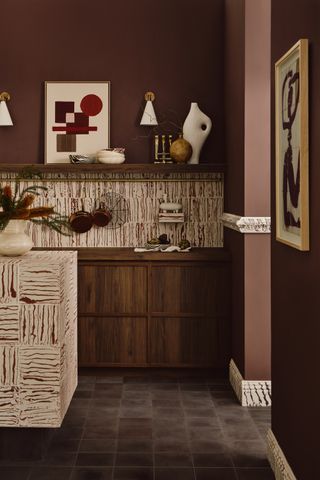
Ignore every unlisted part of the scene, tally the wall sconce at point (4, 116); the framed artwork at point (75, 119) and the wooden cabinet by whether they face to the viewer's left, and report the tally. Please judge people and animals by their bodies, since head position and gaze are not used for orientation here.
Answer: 0

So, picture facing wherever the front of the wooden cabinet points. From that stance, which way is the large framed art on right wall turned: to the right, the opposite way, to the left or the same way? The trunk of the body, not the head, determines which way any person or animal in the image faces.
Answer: to the right

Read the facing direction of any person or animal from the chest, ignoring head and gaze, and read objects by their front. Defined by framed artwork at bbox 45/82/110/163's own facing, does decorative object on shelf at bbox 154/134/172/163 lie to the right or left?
on its left

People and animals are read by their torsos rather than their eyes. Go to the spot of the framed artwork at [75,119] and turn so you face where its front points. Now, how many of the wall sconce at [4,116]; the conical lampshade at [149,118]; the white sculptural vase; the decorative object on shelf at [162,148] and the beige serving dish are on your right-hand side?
1

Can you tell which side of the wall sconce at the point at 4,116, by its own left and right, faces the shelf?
left

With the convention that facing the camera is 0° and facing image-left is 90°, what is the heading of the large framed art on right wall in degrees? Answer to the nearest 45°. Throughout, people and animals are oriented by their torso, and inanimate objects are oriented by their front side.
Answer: approximately 90°

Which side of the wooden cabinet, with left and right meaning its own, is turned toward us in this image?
front

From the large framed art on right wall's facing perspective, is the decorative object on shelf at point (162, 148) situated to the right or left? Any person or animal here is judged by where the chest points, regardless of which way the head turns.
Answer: on its right

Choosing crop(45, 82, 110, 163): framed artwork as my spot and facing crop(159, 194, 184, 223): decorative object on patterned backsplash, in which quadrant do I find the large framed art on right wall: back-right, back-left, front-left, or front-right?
front-right

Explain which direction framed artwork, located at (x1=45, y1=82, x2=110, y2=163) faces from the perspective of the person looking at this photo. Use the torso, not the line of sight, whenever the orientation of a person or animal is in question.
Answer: facing the viewer

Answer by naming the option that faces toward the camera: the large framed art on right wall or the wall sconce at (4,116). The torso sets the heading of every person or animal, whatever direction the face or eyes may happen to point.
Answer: the wall sconce

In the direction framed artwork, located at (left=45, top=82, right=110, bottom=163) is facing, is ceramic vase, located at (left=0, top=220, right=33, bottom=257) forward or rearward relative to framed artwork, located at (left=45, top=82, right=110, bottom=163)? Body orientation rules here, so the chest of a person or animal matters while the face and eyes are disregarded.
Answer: forward

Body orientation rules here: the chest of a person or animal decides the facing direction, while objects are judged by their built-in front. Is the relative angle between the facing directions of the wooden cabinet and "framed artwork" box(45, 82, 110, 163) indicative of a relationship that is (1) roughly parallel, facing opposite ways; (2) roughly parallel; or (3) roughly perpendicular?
roughly parallel
